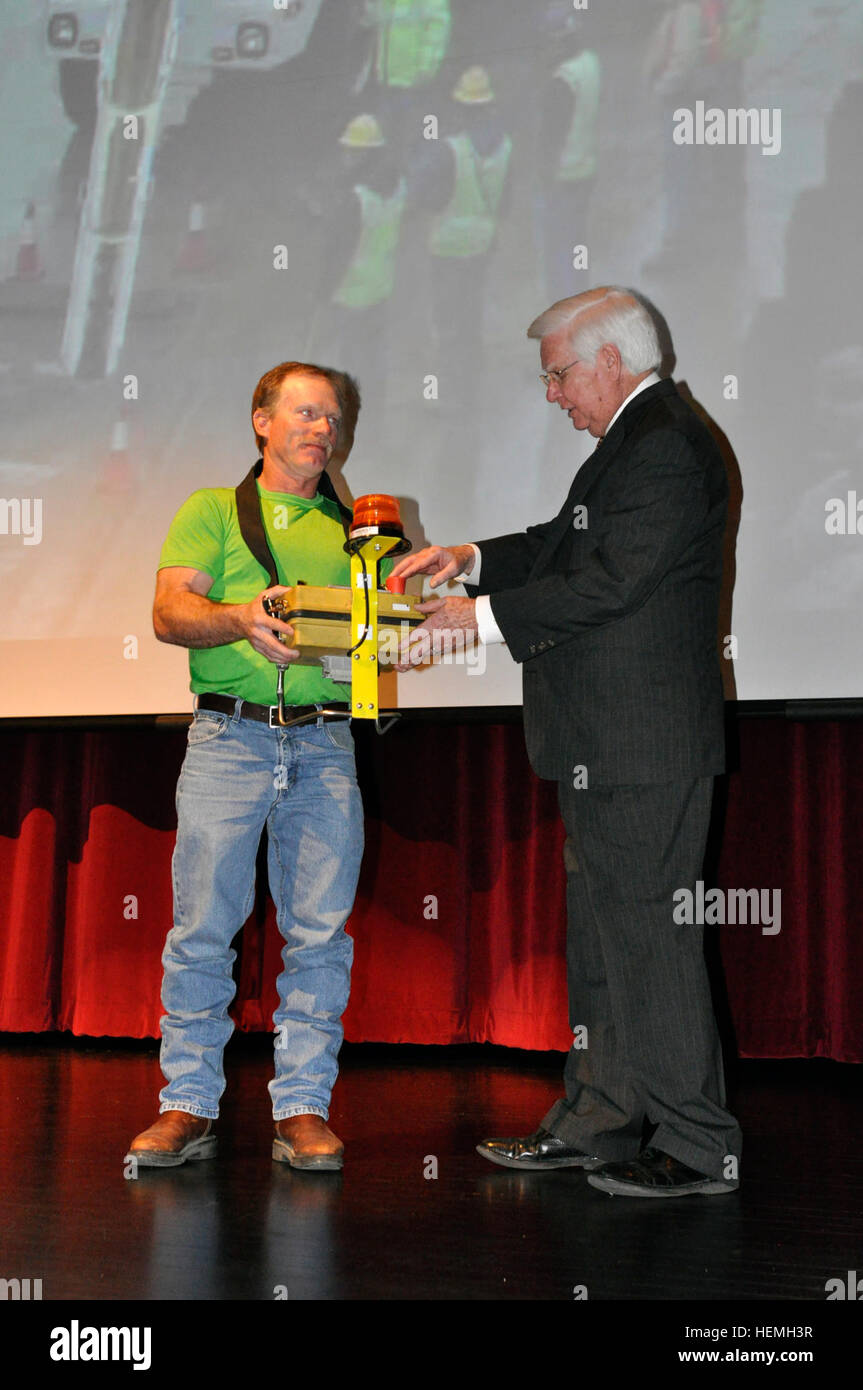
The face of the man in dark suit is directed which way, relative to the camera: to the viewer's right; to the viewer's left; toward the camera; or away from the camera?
to the viewer's left

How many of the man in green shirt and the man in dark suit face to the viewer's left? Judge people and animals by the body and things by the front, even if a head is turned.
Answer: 1

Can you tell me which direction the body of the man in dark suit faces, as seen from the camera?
to the viewer's left

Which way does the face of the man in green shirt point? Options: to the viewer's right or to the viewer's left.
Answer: to the viewer's right

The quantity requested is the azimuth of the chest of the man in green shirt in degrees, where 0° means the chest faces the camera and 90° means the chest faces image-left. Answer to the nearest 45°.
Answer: approximately 315°
